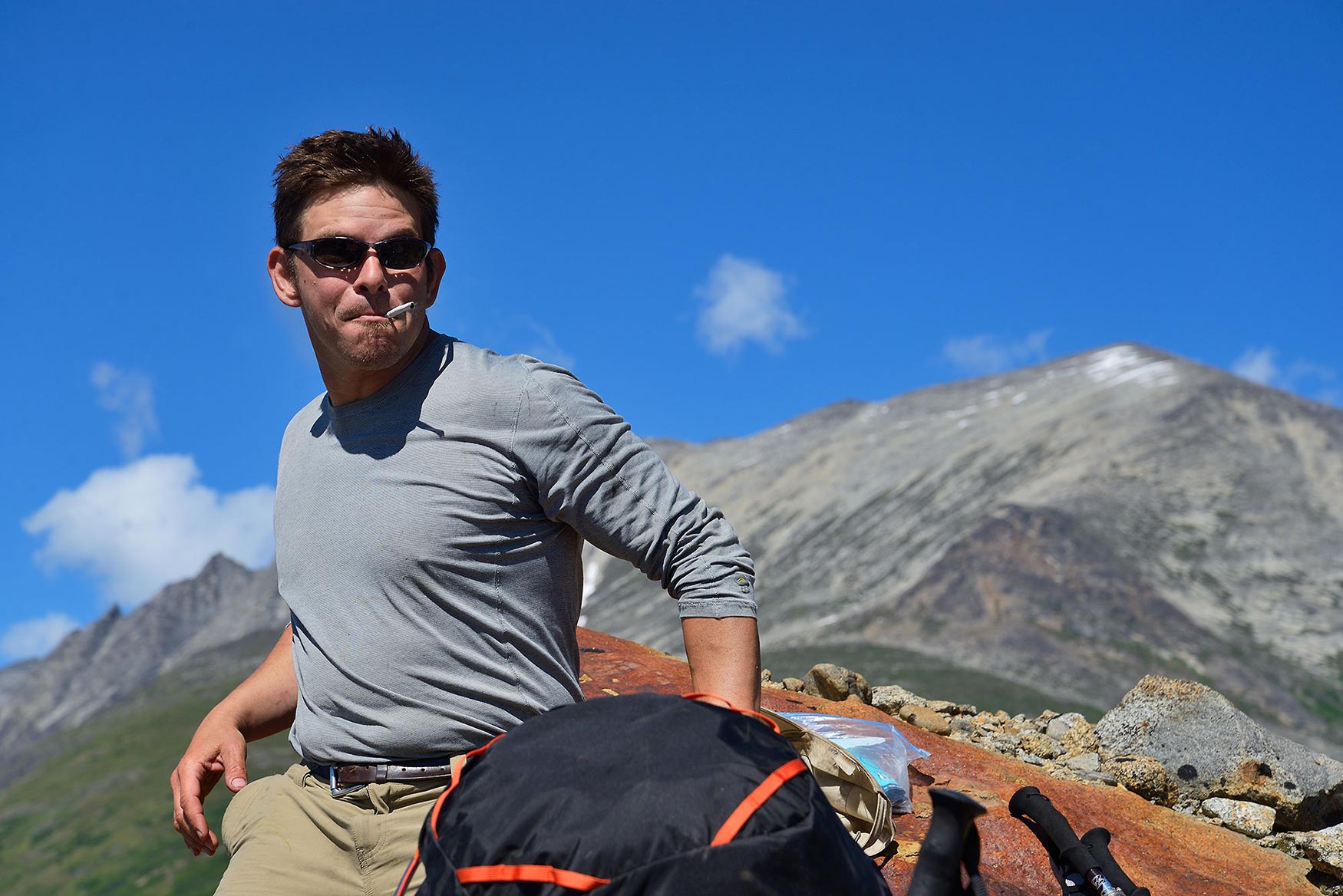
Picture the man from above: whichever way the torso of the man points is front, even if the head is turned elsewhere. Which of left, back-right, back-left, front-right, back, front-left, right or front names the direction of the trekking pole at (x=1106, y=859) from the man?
back-left

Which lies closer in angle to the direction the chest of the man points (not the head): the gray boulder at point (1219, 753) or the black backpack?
the black backpack

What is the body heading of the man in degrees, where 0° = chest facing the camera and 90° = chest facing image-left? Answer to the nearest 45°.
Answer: approximately 45°
